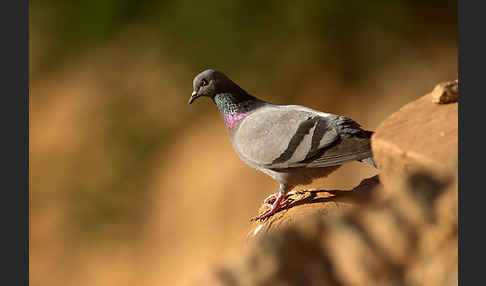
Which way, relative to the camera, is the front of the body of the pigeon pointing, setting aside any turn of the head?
to the viewer's left
